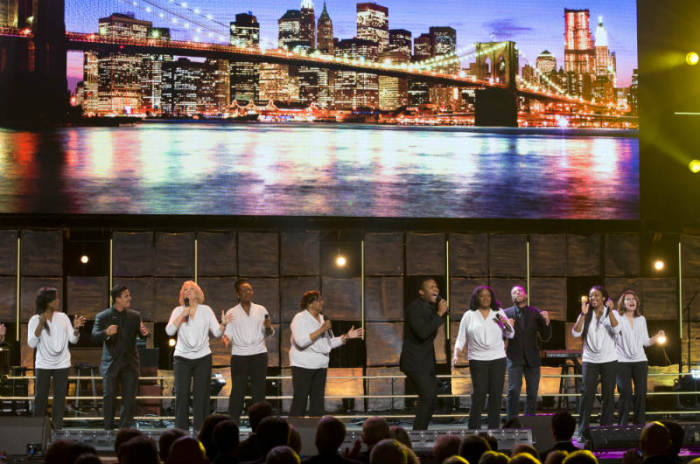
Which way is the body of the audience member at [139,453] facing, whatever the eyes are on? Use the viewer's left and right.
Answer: facing away from the viewer

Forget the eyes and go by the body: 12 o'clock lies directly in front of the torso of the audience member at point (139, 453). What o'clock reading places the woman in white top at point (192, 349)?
The woman in white top is roughly at 12 o'clock from the audience member.

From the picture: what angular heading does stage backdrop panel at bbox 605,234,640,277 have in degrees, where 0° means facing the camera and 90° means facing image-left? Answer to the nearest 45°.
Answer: approximately 0°

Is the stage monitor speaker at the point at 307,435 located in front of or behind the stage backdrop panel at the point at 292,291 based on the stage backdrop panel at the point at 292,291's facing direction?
in front

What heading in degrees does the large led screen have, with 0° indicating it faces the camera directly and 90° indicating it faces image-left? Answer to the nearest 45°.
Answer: approximately 0°

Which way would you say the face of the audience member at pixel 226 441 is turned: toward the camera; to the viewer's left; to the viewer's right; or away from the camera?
away from the camera

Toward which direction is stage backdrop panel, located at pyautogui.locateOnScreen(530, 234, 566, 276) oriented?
toward the camera

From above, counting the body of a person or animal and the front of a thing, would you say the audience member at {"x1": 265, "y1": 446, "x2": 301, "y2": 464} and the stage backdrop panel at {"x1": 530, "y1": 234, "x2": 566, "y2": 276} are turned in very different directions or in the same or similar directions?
very different directions

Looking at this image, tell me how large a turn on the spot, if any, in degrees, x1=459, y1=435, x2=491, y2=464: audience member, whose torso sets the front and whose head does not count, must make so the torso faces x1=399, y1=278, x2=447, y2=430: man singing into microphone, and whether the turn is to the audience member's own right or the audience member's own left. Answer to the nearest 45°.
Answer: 0° — they already face them

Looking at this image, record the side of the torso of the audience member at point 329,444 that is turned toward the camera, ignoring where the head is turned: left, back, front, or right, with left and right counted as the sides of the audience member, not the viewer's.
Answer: back

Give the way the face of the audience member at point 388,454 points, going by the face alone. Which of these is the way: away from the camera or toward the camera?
away from the camera

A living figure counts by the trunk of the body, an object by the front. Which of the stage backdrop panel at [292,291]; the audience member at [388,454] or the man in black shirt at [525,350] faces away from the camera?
the audience member

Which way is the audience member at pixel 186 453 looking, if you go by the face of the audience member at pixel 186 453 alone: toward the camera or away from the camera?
away from the camera

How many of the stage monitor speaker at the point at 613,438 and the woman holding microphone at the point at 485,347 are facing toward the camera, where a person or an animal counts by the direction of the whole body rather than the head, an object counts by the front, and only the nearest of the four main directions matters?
1

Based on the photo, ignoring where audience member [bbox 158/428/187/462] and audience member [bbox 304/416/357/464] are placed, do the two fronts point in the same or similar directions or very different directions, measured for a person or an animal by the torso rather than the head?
same or similar directions

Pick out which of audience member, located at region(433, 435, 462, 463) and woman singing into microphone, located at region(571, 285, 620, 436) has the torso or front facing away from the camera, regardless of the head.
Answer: the audience member

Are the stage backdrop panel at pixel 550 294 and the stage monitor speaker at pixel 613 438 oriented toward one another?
yes

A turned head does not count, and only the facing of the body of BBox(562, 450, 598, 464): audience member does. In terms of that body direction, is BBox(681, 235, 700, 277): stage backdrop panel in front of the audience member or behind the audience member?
in front

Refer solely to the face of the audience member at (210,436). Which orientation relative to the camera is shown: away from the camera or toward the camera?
away from the camera

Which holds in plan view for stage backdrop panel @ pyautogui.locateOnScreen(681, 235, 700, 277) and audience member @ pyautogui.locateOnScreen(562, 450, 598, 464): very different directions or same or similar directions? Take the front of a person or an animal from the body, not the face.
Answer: very different directions
